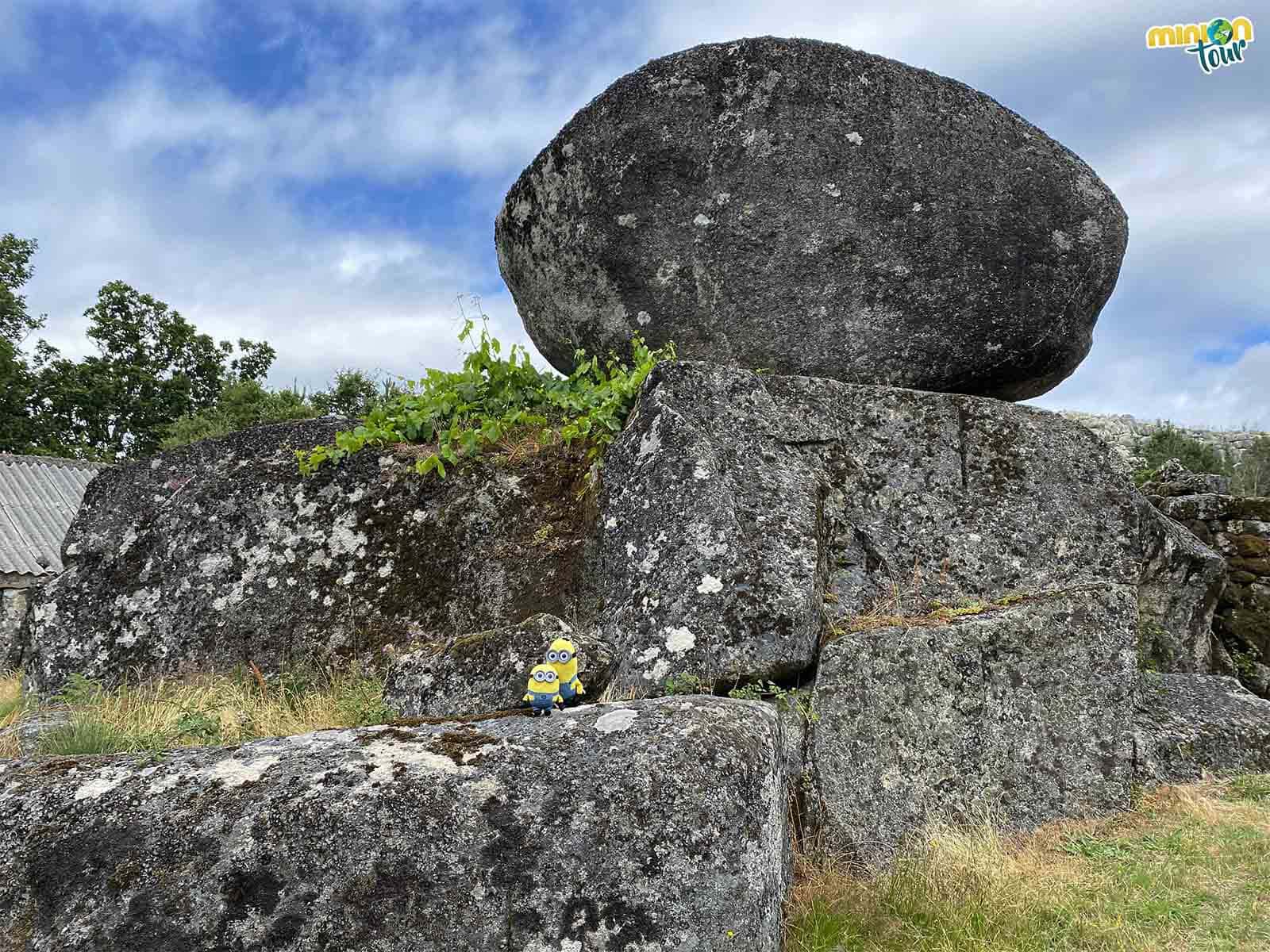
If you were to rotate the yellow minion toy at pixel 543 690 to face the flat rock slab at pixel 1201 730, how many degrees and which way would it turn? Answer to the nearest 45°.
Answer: approximately 135° to its left

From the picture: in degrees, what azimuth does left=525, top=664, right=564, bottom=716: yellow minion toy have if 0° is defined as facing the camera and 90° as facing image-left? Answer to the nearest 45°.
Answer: approximately 0°

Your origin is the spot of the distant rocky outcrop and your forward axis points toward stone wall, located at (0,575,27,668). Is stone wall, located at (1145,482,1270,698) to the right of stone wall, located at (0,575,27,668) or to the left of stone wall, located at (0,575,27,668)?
left

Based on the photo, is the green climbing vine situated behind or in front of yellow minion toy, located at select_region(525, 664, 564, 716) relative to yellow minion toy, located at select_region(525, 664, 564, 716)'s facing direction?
behind

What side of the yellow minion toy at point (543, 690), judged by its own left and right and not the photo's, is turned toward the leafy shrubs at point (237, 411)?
back

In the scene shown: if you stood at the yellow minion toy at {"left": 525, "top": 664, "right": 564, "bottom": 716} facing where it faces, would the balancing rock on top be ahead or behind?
behind

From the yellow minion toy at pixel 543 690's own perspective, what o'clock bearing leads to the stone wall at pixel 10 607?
The stone wall is roughly at 5 o'clock from the yellow minion toy.

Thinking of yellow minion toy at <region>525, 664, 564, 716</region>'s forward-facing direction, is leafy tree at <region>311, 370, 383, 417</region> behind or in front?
behind

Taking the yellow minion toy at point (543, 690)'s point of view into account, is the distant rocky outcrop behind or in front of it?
behind
